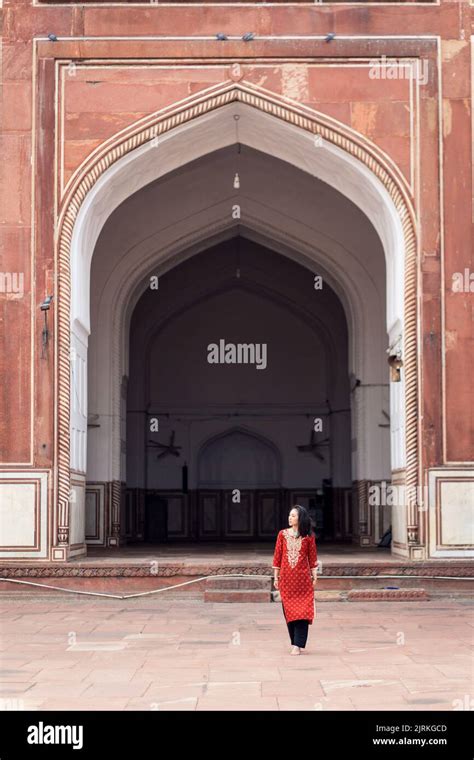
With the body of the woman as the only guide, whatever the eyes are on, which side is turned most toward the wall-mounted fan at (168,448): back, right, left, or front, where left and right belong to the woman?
back

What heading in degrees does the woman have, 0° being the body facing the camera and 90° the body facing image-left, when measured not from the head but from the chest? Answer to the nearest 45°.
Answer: approximately 0°

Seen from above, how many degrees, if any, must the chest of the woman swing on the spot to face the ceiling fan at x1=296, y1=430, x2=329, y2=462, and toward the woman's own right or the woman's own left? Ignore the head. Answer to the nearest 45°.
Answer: approximately 180°
